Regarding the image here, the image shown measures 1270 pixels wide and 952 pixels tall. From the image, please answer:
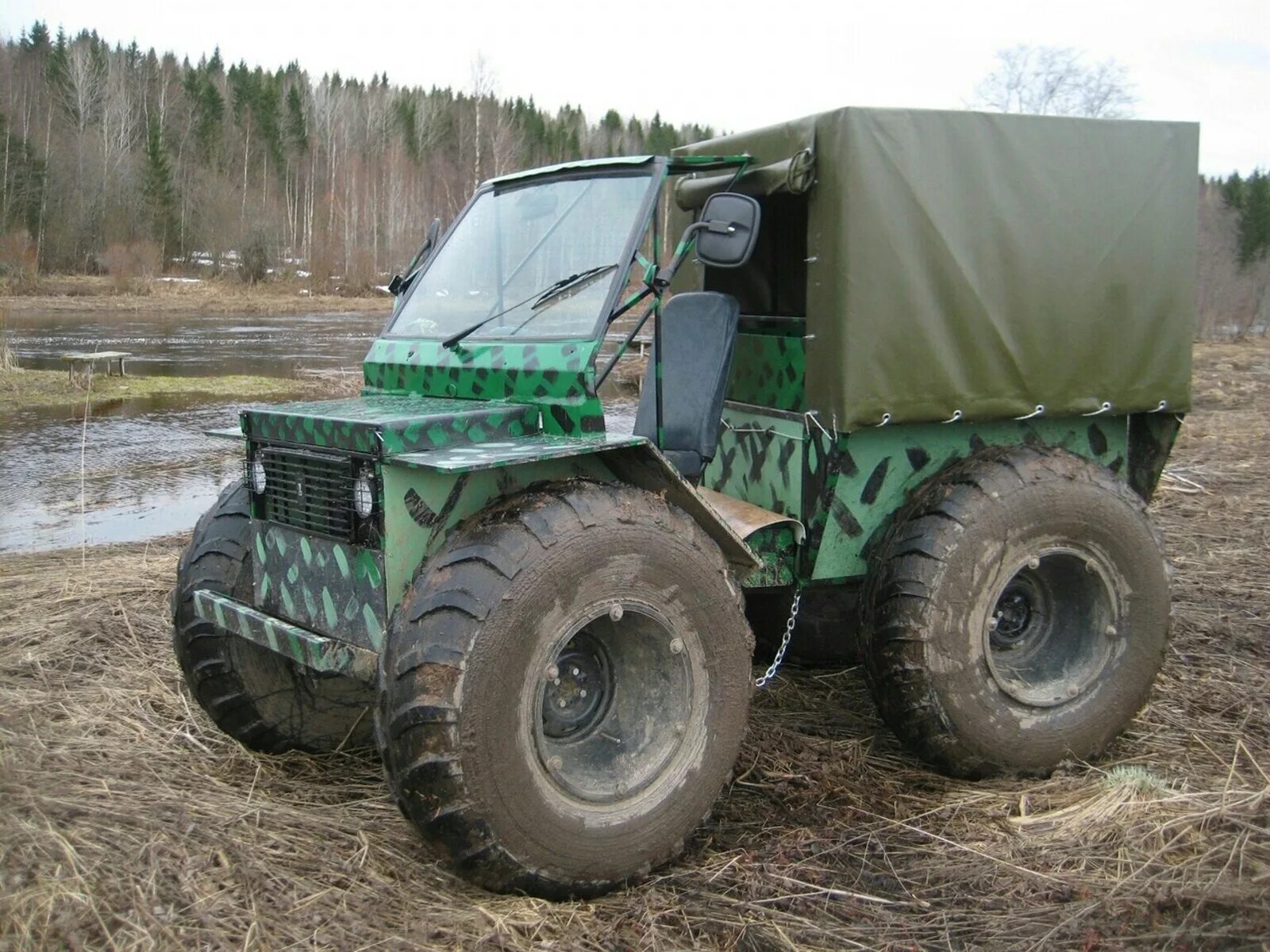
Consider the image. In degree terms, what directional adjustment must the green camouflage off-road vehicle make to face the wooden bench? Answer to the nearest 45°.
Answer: approximately 90° to its right

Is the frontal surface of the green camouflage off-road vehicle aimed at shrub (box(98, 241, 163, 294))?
no

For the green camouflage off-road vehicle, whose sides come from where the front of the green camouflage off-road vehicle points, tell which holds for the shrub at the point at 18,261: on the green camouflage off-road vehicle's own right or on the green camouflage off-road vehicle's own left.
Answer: on the green camouflage off-road vehicle's own right

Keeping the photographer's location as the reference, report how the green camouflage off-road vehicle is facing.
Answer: facing the viewer and to the left of the viewer

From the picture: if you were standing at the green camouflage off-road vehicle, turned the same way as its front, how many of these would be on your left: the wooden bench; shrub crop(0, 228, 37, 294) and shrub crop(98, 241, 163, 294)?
0
